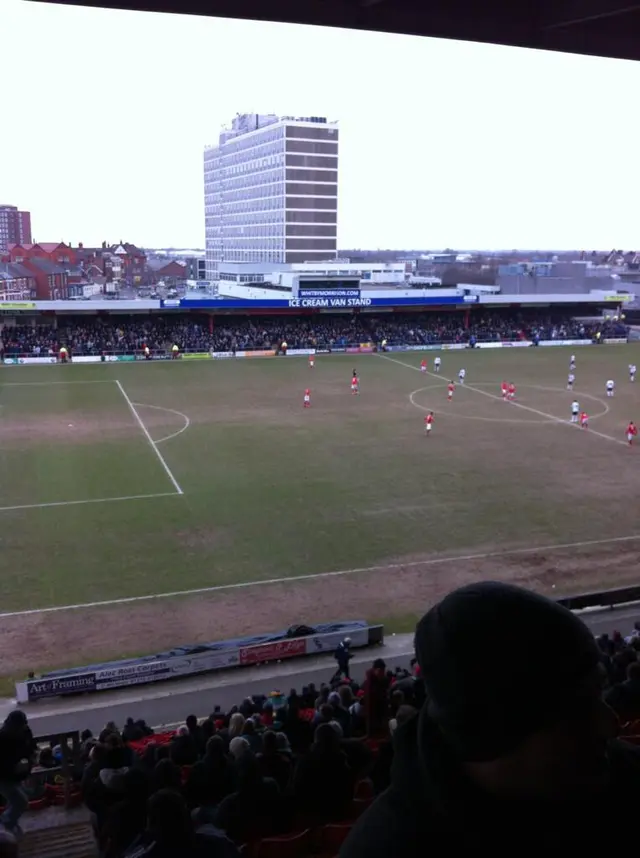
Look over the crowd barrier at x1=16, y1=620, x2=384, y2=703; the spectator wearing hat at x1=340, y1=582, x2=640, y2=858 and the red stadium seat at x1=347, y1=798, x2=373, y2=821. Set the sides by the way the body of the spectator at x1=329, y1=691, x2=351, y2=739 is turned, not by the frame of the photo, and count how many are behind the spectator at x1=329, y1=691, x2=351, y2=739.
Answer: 2

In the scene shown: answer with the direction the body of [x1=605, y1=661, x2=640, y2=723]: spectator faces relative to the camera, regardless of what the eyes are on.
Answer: away from the camera

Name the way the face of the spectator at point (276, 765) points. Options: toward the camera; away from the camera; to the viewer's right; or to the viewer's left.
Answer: away from the camera

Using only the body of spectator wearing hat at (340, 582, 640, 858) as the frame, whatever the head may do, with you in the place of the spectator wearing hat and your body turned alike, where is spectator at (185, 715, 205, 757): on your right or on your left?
on your left

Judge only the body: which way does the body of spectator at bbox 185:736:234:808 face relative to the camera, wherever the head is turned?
away from the camera

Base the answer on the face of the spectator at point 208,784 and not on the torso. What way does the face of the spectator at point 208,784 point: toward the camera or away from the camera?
away from the camera

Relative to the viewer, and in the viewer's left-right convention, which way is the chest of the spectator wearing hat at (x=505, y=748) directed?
facing away from the viewer and to the right of the viewer

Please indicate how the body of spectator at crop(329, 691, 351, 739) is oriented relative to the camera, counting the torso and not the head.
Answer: away from the camera

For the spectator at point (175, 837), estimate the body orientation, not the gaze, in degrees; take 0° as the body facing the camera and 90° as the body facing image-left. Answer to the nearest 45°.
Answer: approximately 180°
